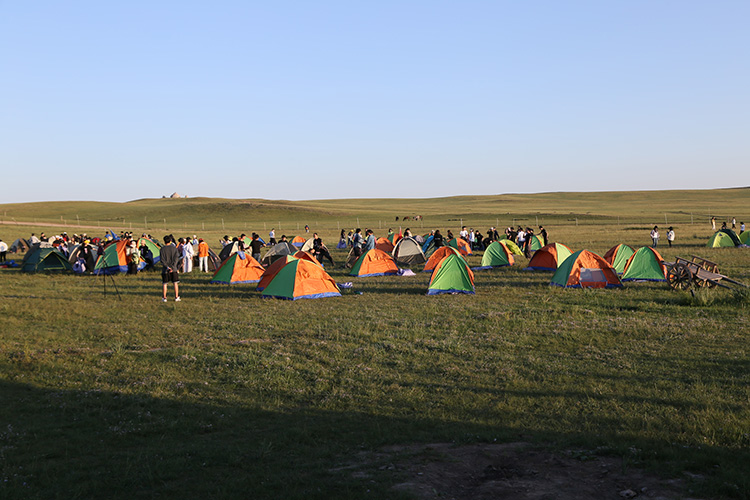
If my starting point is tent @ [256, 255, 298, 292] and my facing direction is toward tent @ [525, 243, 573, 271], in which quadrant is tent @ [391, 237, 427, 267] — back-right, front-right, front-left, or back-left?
front-left
